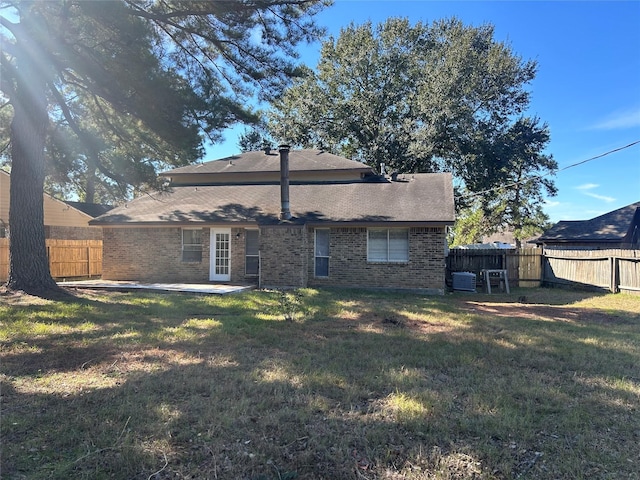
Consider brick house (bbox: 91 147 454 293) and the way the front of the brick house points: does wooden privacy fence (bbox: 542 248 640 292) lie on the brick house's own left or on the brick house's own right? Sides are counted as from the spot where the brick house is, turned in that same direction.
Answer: on the brick house's own right

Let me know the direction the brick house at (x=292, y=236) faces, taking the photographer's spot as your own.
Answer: facing away from the viewer

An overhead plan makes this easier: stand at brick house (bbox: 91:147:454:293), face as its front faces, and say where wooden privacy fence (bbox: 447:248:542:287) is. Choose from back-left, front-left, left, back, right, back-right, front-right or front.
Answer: right

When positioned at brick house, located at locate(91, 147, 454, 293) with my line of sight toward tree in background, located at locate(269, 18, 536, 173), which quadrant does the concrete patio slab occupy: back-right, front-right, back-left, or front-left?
back-left

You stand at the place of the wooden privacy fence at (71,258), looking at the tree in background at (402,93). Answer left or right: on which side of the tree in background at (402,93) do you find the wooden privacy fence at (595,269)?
right

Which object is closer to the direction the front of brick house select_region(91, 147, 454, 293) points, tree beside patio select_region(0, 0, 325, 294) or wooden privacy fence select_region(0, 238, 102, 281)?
the wooden privacy fence

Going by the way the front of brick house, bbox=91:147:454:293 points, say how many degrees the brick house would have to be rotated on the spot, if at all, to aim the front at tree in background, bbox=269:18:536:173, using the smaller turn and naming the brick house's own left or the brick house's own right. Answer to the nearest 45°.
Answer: approximately 45° to the brick house's own right
